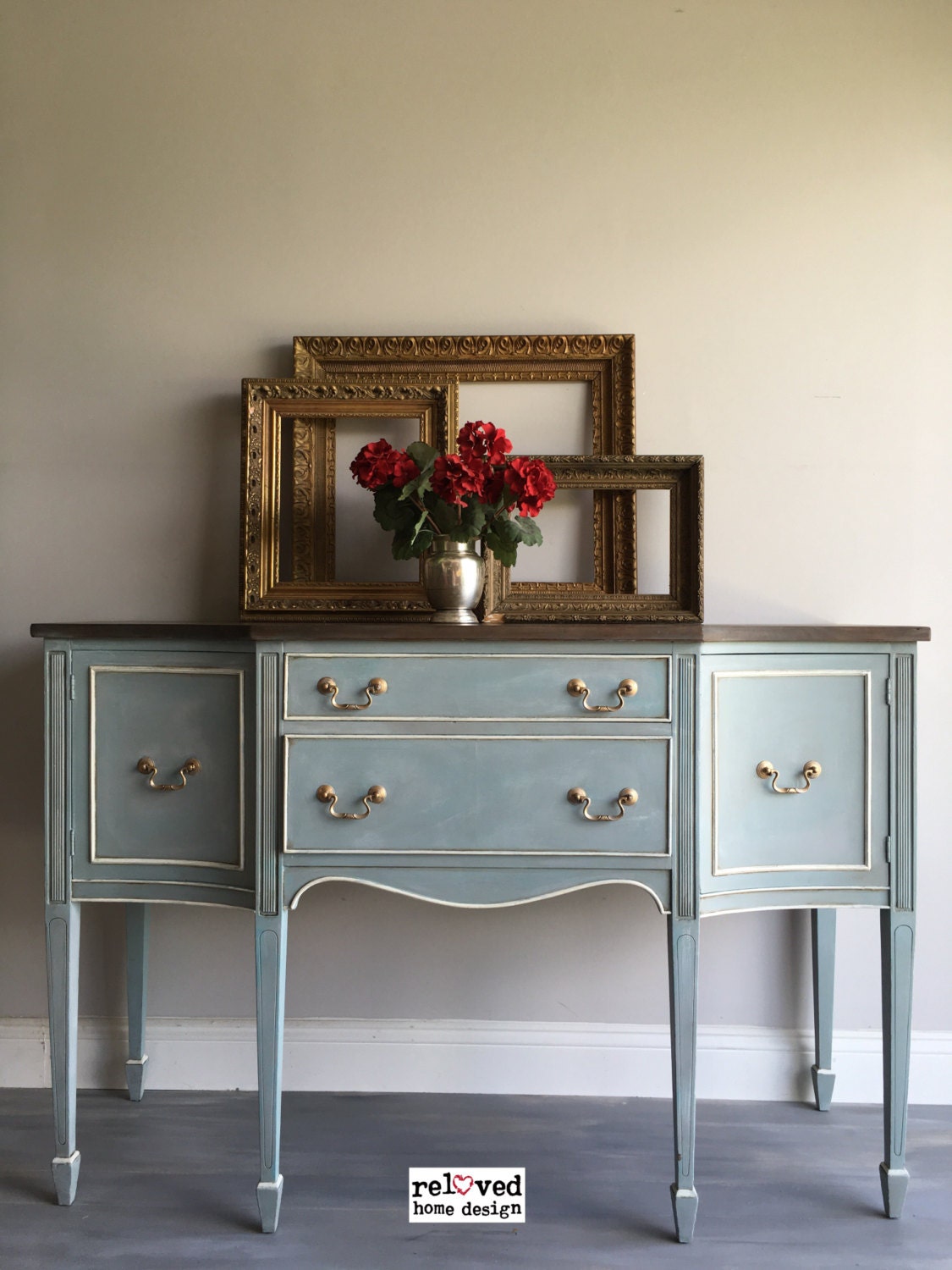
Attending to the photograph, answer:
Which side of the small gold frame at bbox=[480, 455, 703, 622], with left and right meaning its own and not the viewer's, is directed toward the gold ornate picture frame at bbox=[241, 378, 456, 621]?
right

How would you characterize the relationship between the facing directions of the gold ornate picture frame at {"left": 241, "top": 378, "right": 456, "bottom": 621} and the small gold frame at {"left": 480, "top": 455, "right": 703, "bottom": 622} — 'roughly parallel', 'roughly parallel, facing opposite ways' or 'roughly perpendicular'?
roughly parallel

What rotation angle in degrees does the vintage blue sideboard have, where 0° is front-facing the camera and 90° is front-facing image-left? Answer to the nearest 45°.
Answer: approximately 0°

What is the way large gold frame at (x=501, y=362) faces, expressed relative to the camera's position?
facing the viewer

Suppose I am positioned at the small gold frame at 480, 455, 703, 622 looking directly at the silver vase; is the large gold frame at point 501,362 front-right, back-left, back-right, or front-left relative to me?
front-right
